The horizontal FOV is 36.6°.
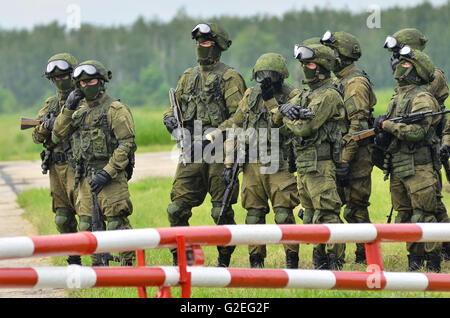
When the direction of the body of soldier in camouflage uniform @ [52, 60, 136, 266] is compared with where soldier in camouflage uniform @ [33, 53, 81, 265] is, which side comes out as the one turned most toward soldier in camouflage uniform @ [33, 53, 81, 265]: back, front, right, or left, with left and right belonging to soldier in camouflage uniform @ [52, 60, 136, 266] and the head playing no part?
right

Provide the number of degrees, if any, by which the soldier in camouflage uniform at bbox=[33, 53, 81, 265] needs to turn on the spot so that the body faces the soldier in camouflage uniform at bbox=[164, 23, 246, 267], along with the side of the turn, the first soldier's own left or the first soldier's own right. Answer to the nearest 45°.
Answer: approximately 90° to the first soldier's own left

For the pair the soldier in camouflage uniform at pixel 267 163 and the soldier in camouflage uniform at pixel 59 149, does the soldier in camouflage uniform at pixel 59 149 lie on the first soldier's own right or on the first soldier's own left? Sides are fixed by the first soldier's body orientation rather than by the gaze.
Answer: on the first soldier's own right

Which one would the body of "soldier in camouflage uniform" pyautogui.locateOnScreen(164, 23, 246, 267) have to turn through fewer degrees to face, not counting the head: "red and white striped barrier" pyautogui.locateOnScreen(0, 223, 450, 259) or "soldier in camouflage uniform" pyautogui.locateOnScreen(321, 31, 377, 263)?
the red and white striped barrier

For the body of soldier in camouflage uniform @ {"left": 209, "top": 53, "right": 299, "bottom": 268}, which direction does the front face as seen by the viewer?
toward the camera

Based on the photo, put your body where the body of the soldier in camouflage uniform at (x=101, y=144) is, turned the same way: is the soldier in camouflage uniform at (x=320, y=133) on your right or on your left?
on your left

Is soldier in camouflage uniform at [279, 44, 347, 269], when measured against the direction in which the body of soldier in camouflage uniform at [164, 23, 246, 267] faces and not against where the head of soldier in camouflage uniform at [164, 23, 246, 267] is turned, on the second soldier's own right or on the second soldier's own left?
on the second soldier's own left

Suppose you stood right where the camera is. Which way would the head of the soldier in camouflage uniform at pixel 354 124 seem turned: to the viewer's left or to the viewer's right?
to the viewer's left

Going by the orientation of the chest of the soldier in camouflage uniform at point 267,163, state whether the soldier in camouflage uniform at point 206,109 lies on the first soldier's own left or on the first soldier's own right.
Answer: on the first soldier's own right

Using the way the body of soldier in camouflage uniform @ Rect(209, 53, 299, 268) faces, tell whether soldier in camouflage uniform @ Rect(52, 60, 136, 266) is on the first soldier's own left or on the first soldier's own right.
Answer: on the first soldier's own right
